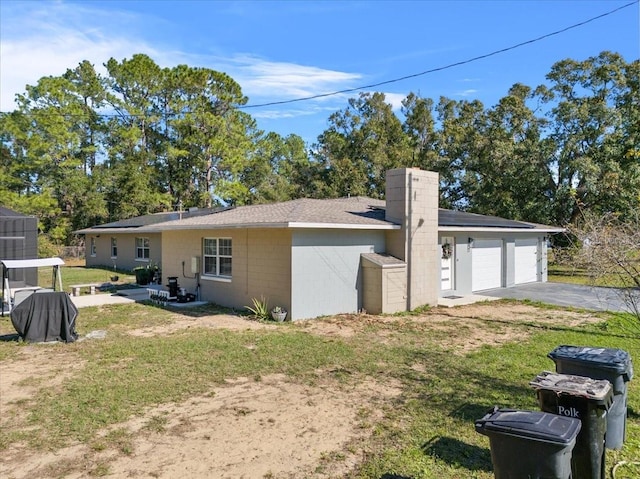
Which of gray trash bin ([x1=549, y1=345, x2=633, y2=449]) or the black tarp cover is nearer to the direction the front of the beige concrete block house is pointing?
the gray trash bin

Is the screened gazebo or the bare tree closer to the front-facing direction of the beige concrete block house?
the bare tree

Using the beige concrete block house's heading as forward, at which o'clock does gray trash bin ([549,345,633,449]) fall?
The gray trash bin is roughly at 1 o'clock from the beige concrete block house.

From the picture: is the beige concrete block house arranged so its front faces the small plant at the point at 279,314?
no

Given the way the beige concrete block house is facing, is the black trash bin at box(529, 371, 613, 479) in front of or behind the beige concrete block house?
in front

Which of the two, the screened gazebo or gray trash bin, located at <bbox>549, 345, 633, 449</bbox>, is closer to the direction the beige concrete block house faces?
the gray trash bin

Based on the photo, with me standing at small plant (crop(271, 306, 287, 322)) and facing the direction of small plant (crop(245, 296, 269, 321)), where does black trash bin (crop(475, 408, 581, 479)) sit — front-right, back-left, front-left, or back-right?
back-left

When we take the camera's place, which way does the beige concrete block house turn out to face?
facing the viewer and to the right of the viewer

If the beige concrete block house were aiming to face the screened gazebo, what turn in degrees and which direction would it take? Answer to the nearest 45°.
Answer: approximately 180°

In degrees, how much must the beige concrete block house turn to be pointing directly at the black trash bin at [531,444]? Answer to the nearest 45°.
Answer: approximately 45° to its right

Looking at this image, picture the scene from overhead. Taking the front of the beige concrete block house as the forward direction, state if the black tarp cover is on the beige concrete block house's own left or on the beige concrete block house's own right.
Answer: on the beige concrete block house's own right
